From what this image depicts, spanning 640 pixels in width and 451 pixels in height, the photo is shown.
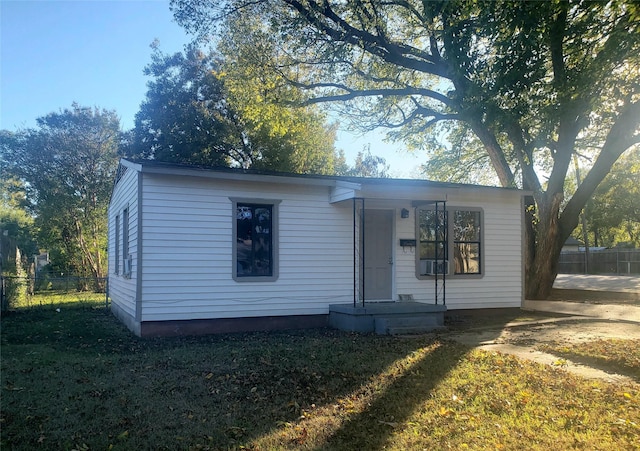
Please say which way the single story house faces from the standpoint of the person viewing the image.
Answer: facing the viewer and to the right of the viewer

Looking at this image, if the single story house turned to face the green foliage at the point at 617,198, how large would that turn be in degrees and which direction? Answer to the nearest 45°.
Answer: approximately 90° to its left

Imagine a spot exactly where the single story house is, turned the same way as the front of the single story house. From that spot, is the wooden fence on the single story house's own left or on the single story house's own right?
on the single story house's own left

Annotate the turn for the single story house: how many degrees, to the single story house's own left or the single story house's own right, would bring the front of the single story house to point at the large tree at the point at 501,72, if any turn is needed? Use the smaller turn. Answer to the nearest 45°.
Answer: approximately 90° to the single story house's own left

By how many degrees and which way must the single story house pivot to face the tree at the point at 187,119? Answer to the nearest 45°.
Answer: approximately 135° to its left

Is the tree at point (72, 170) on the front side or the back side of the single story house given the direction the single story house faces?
on the back side
